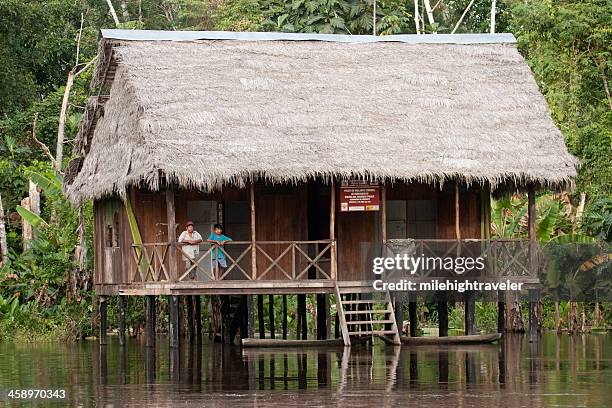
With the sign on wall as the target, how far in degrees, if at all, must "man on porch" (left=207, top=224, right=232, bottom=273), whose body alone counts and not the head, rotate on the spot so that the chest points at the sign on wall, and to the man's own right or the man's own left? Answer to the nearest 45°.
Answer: approximately 90° to the man's own left

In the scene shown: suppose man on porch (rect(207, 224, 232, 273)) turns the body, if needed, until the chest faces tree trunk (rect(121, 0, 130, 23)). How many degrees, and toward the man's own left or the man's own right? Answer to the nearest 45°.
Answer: approximately 180°

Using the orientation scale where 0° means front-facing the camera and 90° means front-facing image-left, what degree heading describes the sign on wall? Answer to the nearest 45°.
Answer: approximately 0°

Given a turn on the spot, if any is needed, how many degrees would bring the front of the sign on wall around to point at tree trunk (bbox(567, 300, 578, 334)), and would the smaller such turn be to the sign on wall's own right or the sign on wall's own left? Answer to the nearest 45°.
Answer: approximately 135° to the sign on wall's own left

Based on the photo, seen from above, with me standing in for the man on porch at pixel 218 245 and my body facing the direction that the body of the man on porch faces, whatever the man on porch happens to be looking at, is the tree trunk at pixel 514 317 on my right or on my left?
on my left
